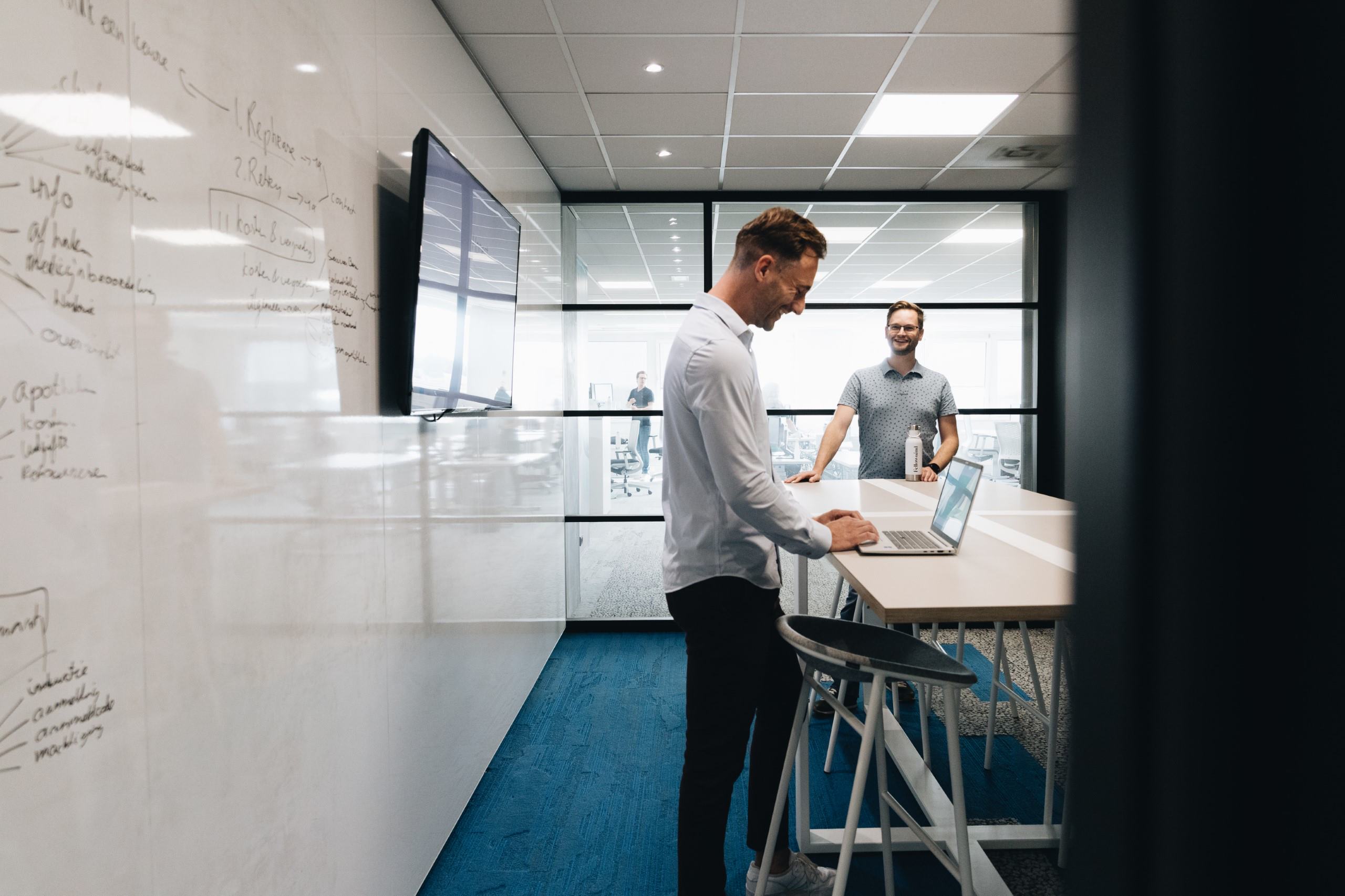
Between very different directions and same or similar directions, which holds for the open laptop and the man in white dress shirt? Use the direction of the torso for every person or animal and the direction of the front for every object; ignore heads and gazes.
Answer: very different directions

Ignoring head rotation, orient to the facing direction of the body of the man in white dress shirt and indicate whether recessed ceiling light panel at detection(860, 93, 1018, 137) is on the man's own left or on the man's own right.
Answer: on the man's own left

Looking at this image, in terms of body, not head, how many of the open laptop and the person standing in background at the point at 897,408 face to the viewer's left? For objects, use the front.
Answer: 1

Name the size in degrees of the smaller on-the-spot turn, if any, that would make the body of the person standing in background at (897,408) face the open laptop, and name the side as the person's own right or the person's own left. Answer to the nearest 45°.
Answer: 0° — they already face it

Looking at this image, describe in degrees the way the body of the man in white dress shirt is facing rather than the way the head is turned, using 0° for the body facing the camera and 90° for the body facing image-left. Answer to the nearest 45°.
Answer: approximately 270°

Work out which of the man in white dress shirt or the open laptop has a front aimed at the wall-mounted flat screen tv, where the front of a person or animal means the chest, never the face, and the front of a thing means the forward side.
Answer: the open laptop

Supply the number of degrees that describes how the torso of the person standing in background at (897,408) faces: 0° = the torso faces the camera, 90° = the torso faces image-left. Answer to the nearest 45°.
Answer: approximately 0°

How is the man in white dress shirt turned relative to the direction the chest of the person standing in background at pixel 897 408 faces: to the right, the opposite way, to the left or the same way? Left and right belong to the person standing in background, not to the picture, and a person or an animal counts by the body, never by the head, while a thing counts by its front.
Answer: to the left

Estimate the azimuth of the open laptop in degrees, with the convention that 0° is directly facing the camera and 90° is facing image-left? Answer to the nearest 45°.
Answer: approximately 90°

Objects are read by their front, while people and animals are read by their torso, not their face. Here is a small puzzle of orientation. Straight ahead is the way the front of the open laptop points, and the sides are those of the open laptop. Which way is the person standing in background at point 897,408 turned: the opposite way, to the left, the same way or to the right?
to the left

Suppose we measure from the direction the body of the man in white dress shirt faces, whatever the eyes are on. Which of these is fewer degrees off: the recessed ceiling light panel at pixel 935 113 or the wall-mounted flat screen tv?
the recessed ceiling light panel

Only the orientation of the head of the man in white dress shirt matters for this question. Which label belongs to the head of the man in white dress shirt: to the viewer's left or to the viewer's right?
to the viewer's right

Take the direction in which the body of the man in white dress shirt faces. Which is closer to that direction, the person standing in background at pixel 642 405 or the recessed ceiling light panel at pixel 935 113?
the recessed ceiling light panel
